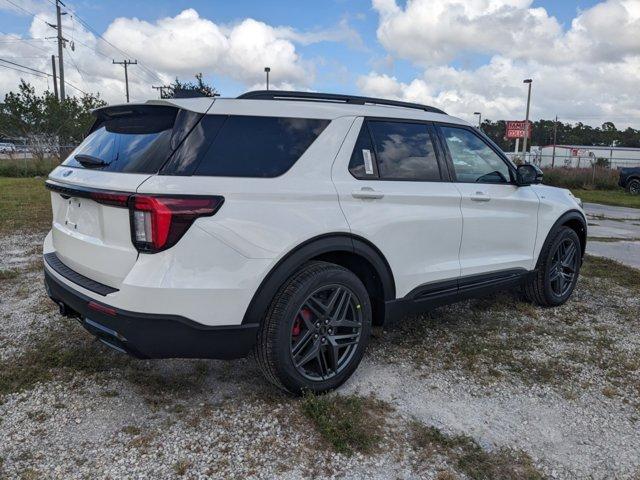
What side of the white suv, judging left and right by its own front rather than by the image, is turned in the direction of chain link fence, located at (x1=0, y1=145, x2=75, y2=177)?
left

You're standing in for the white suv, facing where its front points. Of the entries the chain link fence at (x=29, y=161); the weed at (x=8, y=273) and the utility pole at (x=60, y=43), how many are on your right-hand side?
0

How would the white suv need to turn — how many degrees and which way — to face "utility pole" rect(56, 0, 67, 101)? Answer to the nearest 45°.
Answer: approximately 90° to its left

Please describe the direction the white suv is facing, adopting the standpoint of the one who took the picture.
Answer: facing away from the viewer and to the right of the viewer

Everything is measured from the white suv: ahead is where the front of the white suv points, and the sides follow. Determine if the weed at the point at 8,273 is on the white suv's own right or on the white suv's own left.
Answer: on the white suv's own left

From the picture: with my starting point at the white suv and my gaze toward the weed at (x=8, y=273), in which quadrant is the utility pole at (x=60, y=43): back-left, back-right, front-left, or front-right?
front-right

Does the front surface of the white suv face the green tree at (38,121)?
no

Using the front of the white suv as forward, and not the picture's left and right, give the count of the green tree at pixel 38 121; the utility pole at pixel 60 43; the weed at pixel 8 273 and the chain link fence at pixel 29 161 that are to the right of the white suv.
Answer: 0

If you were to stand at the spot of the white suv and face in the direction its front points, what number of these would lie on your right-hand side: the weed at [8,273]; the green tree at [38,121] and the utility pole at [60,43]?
0

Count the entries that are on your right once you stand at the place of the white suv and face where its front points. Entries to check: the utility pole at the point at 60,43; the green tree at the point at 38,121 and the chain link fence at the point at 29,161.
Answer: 0
